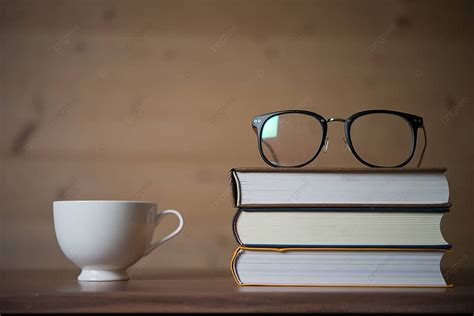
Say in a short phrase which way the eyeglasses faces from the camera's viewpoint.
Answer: facing the viewer
